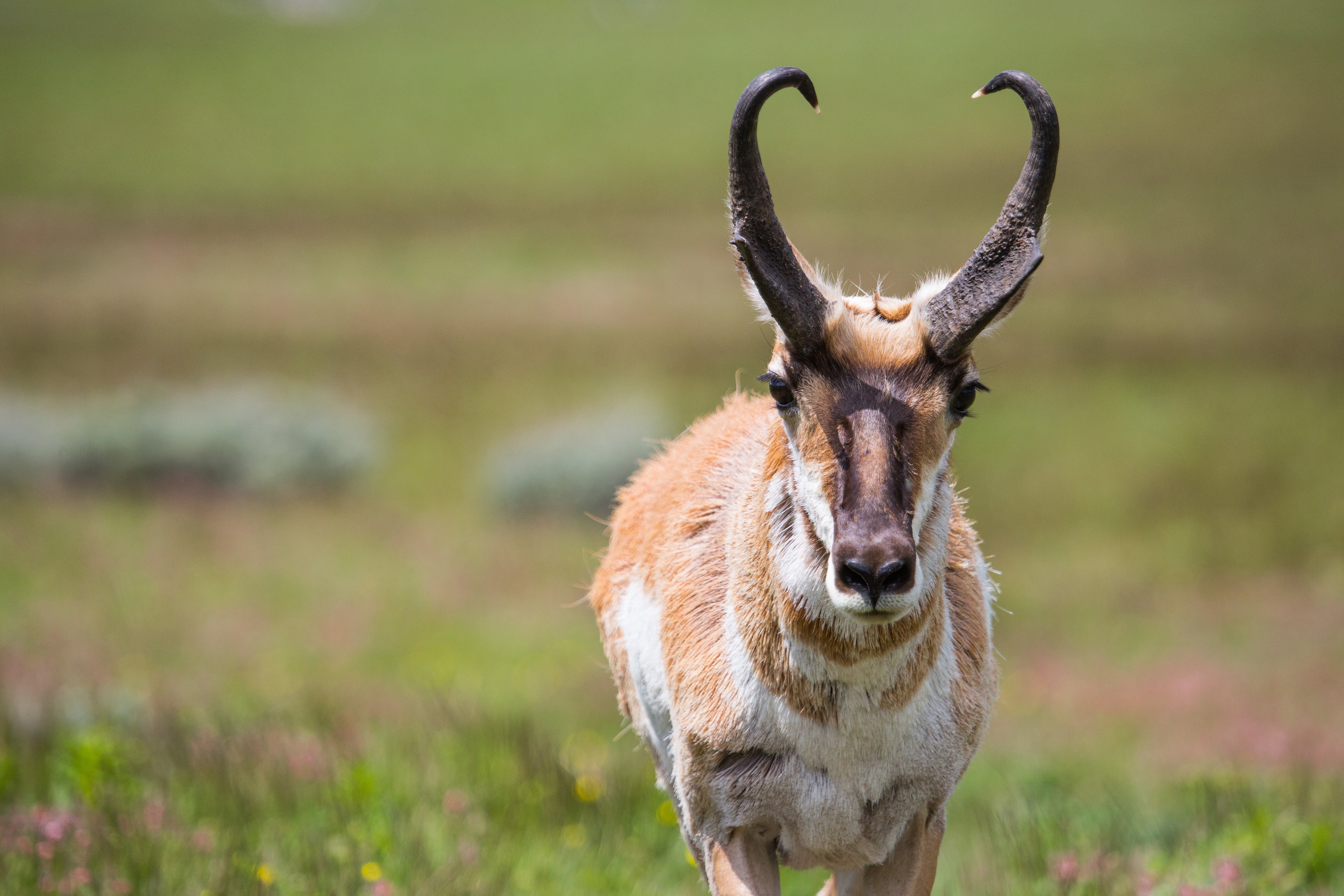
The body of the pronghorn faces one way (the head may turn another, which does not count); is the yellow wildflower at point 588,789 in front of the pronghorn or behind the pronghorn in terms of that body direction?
behind

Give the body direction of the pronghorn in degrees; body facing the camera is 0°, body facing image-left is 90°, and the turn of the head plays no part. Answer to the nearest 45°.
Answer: approximately 0°

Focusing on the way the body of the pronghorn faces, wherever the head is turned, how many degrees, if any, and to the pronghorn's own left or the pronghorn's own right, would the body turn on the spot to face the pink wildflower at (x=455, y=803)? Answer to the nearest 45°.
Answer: approximately 135° to the pronghorn's own right

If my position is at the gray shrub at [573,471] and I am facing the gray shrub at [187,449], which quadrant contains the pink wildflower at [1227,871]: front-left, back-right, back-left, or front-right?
back-left

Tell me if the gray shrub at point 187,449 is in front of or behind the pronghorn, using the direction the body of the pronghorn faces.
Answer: behind

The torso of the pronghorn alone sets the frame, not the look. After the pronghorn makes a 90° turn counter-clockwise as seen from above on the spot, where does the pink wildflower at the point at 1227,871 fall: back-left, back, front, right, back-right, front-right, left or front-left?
front-left

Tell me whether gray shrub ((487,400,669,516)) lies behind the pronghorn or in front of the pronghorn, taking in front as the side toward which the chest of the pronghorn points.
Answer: behind
